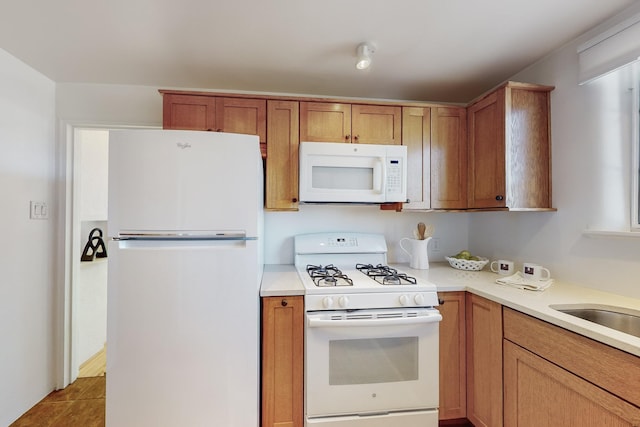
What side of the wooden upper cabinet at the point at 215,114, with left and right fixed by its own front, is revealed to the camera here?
front

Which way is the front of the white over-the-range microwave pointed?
toward the camera

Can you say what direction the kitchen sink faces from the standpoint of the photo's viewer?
facing the viewer and to the left of the viewer

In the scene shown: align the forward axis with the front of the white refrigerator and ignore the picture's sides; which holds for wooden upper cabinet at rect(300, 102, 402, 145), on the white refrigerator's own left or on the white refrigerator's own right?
on the white refrigerator's own left

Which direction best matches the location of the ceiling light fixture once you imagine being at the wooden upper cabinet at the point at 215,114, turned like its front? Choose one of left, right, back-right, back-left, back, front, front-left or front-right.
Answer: front-left

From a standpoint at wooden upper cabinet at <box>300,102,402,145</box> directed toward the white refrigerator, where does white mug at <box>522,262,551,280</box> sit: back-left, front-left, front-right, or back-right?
back-left

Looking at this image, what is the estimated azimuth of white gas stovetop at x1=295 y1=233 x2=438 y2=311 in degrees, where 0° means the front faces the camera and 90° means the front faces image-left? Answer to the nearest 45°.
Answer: approximately 0°

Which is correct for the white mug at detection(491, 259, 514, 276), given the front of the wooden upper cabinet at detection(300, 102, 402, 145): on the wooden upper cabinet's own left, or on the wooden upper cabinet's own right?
on the wooden upper cabinet's own left

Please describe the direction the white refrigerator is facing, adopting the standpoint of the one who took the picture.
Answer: facing the viewer
